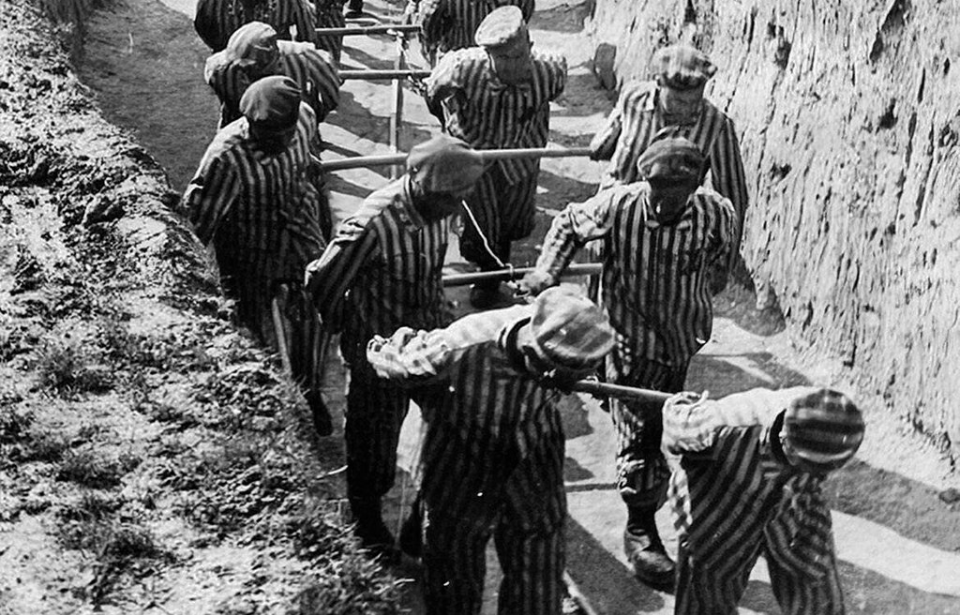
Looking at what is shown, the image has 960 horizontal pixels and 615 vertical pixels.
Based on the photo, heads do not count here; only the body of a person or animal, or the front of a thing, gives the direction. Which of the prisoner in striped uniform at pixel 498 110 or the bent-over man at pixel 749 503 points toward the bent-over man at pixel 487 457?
the prisoner in striped uniform

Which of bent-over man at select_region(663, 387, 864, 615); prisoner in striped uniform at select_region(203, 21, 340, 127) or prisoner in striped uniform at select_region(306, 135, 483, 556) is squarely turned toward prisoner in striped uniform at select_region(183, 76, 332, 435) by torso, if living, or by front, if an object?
prisoner in striped uniform at select_region(203, 21, 340, 127)

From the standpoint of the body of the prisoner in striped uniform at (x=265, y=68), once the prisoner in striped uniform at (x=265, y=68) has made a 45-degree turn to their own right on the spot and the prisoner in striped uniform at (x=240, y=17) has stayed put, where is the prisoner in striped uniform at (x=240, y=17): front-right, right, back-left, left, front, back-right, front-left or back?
back-right

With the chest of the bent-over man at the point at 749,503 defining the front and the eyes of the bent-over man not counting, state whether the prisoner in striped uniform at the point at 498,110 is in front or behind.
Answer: behind

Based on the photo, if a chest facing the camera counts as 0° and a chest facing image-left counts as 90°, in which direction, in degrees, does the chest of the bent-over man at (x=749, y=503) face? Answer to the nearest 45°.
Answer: approximately 315°

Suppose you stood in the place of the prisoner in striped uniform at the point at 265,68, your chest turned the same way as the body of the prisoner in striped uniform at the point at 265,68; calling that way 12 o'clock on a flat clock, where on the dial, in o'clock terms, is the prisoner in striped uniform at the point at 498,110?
the prisoner in striped uniform at the point at 498,110 is roughly at 9 o'clock from the prisoner in striped uniform at the point at 265,68.

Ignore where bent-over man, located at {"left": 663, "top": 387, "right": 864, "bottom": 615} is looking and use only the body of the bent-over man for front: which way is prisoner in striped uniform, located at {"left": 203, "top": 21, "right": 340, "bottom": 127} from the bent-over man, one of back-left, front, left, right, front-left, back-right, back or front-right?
back

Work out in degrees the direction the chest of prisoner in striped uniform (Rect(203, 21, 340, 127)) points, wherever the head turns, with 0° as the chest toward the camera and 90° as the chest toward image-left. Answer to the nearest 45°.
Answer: approximately 0°

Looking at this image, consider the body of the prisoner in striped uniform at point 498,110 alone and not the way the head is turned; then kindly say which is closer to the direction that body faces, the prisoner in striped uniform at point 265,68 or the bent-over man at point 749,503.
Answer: the bent-over man

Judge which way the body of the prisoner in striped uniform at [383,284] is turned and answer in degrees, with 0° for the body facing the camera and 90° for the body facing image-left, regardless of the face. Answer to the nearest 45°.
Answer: approximately 315°
